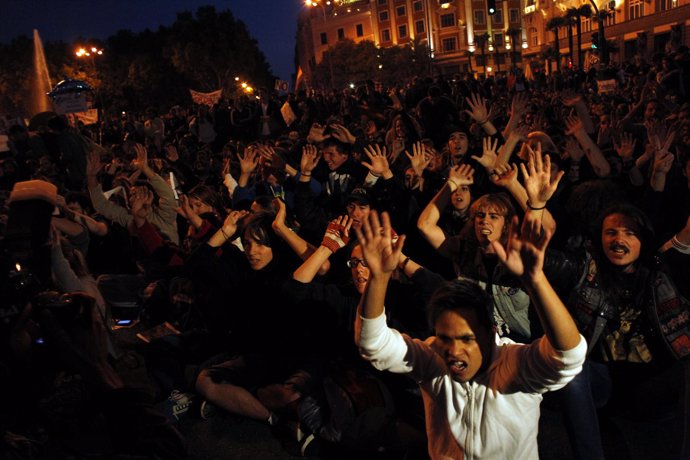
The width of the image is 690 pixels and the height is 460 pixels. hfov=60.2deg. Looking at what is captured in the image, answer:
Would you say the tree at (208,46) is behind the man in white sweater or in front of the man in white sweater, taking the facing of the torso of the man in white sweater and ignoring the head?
behind

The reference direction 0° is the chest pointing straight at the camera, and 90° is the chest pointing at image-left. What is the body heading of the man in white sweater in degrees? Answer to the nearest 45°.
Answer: approximately 0°

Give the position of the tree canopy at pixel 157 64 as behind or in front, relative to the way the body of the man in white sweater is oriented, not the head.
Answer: behind
